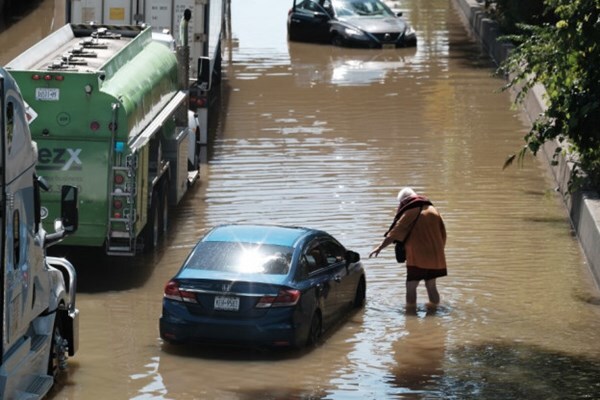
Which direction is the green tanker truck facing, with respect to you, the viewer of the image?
facing away from the viewer and to the right of the viewer

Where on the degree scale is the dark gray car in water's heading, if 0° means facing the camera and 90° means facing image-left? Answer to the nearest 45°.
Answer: approximately 315°

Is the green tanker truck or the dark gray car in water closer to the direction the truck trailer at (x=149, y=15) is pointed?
the dark gray car in water

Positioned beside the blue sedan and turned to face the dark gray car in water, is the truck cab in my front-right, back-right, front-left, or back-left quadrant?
back-left

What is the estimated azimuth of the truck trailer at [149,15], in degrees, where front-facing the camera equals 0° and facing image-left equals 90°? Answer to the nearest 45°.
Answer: approximately 180°

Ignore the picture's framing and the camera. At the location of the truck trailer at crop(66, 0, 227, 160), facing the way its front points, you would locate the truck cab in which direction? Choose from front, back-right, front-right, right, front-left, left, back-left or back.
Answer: back

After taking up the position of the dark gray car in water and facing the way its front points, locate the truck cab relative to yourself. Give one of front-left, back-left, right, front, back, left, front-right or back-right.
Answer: front-right

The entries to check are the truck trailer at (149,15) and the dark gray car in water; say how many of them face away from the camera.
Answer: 1

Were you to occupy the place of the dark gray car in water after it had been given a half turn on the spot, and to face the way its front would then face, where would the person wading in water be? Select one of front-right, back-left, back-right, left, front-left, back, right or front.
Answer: back-left

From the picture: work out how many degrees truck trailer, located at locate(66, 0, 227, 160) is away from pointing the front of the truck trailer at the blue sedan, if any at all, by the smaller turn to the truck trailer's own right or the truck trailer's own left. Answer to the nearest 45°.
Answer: approximately 180°

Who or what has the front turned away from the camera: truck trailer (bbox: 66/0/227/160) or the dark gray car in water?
the truck trailer
